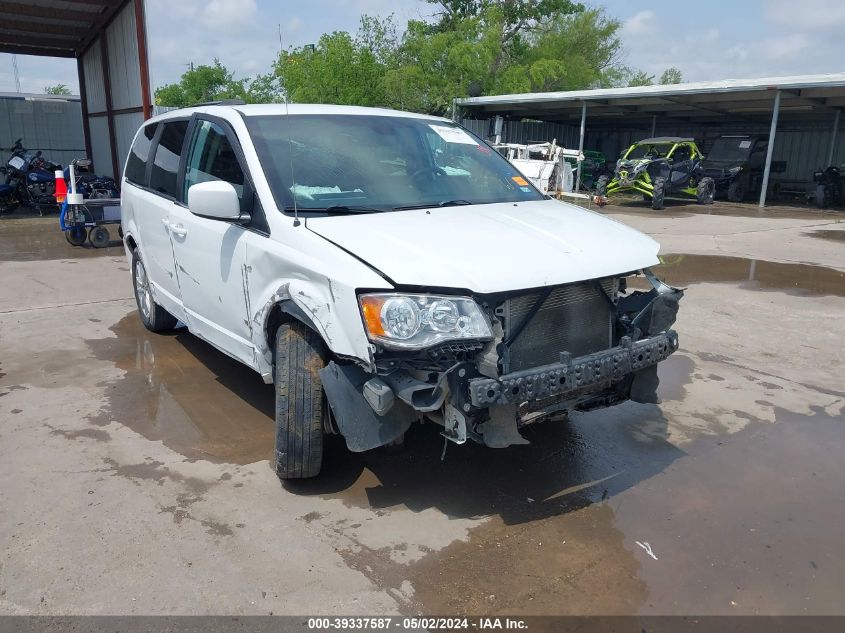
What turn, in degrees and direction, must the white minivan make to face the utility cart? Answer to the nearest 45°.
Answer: approximately 180°

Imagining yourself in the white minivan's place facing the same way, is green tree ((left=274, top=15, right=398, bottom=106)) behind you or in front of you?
behind

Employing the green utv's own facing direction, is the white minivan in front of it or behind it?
in front

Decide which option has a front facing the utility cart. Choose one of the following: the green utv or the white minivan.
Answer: the green utv

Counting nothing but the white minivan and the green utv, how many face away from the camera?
0

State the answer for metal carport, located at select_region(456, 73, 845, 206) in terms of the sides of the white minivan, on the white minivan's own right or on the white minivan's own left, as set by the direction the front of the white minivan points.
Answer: on the white minivan's own left

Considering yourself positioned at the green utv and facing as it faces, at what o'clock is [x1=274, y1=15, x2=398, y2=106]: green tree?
The green tree is roughly at 2 o'clock from the green utv.

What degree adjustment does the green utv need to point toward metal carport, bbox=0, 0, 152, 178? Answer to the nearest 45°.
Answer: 0° — it already faces it

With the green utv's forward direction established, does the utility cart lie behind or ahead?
ahead

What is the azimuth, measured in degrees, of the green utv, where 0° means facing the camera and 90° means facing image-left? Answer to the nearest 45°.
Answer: approximately 45°

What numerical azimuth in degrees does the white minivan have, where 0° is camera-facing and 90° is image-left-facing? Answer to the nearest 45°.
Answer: approximately 315°

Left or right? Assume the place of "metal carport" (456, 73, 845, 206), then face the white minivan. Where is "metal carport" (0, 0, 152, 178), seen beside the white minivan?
right

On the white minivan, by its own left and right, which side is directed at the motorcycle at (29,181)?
back

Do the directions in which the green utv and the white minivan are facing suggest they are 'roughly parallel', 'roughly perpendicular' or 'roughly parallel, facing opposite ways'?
roughly perpendicular

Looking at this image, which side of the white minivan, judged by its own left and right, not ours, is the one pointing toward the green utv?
left
